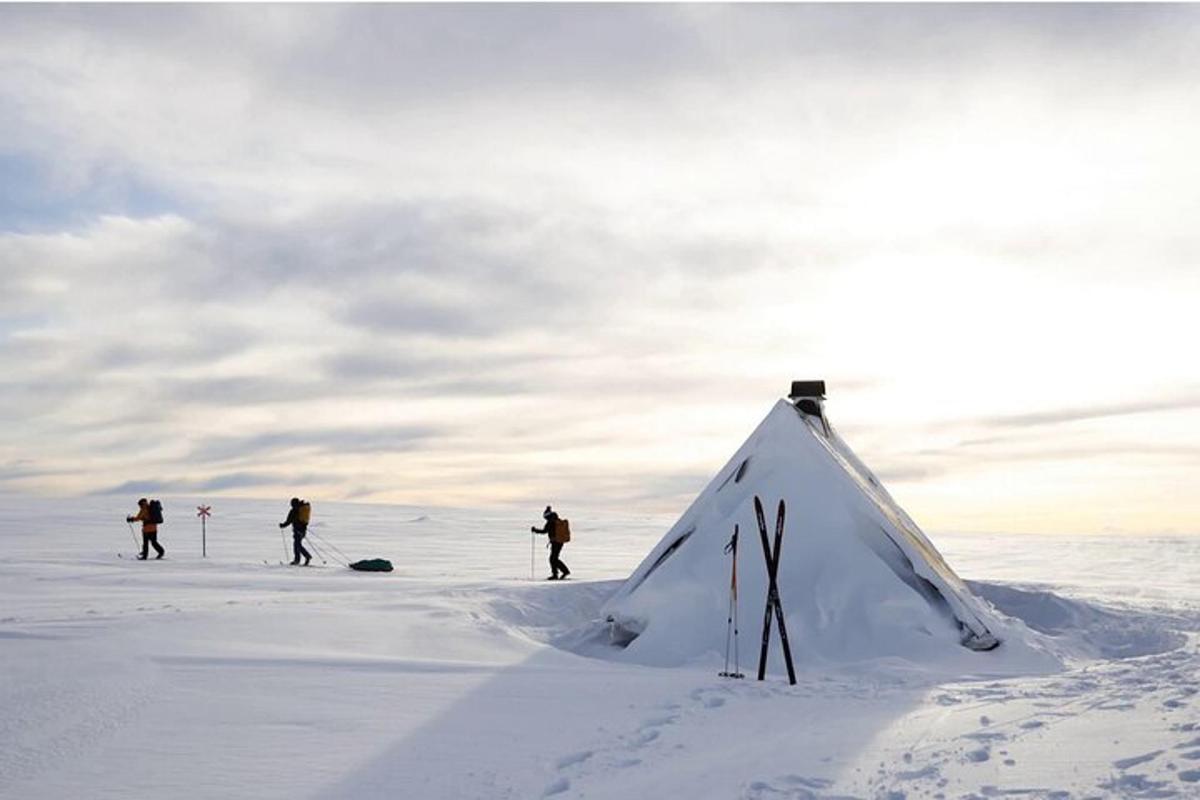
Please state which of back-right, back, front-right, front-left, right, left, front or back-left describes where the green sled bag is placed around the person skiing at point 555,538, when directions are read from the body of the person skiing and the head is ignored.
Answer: front

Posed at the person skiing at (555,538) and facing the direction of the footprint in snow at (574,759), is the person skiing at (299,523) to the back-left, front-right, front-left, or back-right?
back-right

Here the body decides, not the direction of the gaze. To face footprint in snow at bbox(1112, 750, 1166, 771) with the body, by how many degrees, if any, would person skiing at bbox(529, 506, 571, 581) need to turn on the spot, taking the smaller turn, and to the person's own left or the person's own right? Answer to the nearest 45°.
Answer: approximately 90° to the person's own left

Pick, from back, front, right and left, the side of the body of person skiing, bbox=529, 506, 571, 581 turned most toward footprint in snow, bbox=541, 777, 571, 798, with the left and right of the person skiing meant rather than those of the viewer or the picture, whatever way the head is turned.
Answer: left

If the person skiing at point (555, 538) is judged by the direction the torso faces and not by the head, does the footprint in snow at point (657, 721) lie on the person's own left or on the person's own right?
on the person's own left

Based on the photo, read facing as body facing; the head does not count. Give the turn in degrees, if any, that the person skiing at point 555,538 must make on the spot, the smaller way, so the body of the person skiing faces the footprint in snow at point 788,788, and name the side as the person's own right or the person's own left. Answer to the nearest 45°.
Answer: approximately 90° to the person's own left

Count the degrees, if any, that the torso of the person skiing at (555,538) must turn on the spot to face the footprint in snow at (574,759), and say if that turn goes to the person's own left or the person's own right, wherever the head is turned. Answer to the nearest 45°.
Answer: approximately 90° to the person's own left

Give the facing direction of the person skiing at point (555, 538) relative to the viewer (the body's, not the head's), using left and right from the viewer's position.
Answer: facing to the left of the viewer

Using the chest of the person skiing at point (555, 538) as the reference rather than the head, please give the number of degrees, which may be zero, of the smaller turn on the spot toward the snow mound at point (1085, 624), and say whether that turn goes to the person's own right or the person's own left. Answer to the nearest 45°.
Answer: approximately 135° to the person's own left

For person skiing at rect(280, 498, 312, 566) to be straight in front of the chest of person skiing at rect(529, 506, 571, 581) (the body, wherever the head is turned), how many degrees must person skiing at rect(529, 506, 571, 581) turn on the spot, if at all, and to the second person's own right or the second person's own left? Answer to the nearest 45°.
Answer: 0° — they already face them

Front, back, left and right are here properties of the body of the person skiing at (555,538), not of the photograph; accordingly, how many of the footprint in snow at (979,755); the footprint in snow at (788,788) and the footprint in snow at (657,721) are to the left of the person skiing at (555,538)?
3

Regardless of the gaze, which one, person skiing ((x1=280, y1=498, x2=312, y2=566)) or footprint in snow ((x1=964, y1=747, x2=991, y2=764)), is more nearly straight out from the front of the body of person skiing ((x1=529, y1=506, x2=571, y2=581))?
the person skiing

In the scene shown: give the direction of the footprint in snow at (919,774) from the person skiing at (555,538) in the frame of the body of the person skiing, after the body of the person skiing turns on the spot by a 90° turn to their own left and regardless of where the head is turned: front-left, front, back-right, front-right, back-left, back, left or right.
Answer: front

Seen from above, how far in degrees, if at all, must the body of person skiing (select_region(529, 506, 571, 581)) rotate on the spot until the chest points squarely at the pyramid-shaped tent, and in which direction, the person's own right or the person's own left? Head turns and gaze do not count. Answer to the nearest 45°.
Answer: approximately 90° to the person's own left
